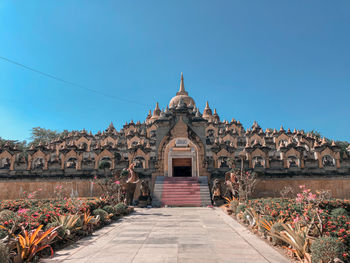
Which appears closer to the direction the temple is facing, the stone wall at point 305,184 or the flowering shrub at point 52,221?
the flowering shrub

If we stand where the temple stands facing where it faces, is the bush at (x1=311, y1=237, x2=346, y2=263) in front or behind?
in front

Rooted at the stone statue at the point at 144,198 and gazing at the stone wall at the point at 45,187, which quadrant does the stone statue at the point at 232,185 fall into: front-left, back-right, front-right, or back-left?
back-right

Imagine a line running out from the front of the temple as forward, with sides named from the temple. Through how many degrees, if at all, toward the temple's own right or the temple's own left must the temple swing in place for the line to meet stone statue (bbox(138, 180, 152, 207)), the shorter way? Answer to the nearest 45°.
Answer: approximately 45° to the temple's own right

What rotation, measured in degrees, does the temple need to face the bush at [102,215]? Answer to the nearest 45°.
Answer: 0° — it already faces it

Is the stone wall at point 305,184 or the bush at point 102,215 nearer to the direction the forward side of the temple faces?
the bush

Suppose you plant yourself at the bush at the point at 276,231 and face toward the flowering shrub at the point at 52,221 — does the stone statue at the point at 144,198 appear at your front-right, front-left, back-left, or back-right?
front-right

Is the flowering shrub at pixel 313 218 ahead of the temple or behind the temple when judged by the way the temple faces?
ahead

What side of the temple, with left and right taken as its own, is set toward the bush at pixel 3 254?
front

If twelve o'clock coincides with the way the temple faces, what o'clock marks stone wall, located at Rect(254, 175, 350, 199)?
The stone wall is roughly at 9 o'clock from the temple.

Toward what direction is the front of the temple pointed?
toward the camera

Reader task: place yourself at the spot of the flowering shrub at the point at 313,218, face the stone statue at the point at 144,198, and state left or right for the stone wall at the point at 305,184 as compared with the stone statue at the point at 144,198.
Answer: right

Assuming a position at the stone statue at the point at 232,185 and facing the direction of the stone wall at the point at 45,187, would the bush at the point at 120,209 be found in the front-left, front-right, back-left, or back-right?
front-left
